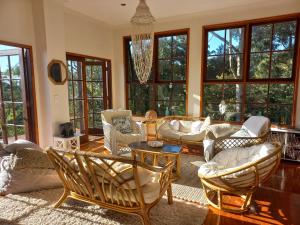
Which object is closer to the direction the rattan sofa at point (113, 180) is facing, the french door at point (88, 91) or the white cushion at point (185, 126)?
the white cushion

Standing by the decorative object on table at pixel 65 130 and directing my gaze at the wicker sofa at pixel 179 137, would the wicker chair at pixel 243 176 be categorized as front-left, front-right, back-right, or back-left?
front-right

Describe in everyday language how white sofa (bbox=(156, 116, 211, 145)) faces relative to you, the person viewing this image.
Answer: facing the viewer

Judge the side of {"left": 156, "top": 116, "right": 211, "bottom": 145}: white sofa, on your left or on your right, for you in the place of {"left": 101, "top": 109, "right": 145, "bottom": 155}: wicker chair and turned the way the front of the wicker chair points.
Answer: on your left

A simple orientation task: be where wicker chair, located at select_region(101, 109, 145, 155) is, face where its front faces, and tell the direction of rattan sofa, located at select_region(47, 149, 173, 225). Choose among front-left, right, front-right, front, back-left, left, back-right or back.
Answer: front-right

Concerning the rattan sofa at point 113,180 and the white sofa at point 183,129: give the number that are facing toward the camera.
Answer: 1

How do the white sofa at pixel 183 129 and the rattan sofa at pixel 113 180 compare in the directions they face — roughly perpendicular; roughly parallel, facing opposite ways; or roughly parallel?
roughly parallel, facing opposite ways

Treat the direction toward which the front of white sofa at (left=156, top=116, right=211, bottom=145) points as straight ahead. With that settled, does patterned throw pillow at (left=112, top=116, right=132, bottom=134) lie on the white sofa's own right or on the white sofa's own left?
on the white sofa's own right

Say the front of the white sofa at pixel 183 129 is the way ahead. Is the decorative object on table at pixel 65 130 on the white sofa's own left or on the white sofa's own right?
on the white sofa's own right

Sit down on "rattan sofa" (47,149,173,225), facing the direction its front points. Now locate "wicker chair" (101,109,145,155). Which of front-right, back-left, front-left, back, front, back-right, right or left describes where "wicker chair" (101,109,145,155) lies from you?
front-left

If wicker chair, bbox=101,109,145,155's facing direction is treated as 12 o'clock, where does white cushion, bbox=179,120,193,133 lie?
The white cushion is roughly at 10 o'clock from the wicker chair.

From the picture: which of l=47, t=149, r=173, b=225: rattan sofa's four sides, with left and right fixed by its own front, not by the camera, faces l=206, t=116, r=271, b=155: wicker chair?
front

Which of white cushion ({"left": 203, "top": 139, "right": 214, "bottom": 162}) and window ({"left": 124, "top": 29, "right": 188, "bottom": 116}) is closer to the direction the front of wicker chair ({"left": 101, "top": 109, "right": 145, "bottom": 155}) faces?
the white cushion

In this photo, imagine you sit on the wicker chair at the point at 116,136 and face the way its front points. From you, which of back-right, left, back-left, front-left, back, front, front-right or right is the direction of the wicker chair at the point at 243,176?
front

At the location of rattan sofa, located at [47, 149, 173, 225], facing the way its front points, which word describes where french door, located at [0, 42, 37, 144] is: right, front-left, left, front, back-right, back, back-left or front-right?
left

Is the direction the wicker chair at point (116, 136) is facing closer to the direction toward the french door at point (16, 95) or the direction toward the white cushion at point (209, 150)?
the white cushion

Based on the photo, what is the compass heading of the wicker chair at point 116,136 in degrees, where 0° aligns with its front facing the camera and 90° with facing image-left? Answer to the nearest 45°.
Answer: approximately 315°

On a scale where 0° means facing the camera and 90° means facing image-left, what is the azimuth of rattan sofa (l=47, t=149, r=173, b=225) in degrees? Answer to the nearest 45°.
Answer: approximately 225°
